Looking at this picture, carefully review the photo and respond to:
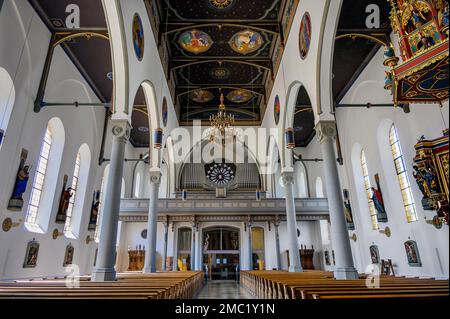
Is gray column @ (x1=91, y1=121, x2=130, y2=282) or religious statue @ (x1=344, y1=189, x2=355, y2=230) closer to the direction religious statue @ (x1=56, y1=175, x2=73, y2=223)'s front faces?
the religious statue

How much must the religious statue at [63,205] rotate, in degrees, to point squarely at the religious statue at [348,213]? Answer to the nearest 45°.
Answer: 0° — it already faces it

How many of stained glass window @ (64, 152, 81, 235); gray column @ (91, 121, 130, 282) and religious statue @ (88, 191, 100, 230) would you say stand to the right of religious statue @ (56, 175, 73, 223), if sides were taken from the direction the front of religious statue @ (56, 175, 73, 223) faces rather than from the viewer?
1

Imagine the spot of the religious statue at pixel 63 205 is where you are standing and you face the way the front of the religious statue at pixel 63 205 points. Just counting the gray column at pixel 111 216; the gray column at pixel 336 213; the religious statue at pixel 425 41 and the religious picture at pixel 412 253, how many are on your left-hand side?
0

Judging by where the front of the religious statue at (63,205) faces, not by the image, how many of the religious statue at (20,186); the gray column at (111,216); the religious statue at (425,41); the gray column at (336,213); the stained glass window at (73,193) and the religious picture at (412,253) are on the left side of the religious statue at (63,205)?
1

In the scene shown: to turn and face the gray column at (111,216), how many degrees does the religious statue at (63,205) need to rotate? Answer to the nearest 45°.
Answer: approximately 90° to its right

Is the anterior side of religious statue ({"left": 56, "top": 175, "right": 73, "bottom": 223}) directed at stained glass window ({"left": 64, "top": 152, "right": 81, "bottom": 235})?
no

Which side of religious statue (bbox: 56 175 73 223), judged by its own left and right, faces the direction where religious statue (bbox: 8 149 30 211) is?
right

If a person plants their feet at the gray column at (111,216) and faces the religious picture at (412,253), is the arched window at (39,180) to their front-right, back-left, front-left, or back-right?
back-left

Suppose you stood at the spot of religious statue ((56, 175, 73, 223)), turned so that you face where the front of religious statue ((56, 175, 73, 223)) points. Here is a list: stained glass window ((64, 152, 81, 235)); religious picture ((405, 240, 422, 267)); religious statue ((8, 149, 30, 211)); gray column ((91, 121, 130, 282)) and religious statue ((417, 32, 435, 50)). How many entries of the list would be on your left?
1

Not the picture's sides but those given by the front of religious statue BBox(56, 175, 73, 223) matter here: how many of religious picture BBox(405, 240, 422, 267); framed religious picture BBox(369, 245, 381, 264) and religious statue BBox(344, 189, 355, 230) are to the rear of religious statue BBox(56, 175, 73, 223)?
0

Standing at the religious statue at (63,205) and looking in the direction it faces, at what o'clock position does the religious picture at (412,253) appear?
the religious picture at (412,253) is roughly at 1 o'clock from the religious statue at (63,205).

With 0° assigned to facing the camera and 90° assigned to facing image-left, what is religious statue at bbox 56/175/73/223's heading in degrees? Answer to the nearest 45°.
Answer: approximately 270°

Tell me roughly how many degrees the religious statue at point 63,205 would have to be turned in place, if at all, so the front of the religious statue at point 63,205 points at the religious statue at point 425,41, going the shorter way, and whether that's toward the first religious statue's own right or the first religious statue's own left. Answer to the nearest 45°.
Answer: approximately 90° to the first religious statue's own right

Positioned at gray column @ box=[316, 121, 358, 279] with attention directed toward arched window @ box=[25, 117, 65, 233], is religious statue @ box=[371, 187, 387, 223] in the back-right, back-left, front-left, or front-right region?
back-right

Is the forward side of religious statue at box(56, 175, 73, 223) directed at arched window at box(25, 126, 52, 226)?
no
